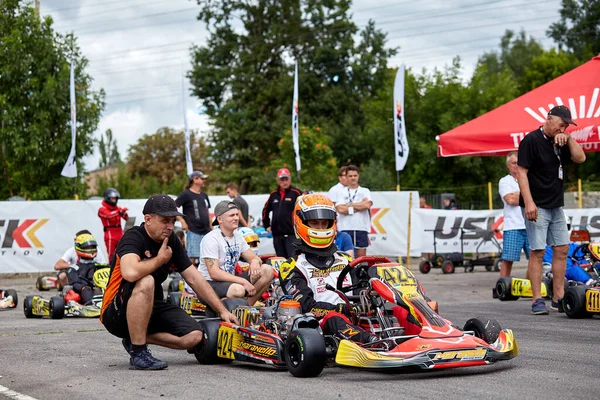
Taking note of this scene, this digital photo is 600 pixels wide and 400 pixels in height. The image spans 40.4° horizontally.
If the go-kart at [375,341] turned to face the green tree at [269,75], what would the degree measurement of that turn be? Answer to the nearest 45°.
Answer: approximately 135° to its left

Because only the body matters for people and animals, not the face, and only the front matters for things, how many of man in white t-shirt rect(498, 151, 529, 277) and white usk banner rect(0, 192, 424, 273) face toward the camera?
2

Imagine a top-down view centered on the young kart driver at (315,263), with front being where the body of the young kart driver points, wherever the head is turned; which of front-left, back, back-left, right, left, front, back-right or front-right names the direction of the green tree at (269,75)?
back-left

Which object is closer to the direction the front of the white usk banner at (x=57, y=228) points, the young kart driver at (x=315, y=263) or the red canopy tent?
the young kart driver

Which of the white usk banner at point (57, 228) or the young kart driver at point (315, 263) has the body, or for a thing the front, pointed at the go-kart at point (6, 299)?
the white usk banner

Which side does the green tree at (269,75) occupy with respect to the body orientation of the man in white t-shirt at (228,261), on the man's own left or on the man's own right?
on the man's own left
